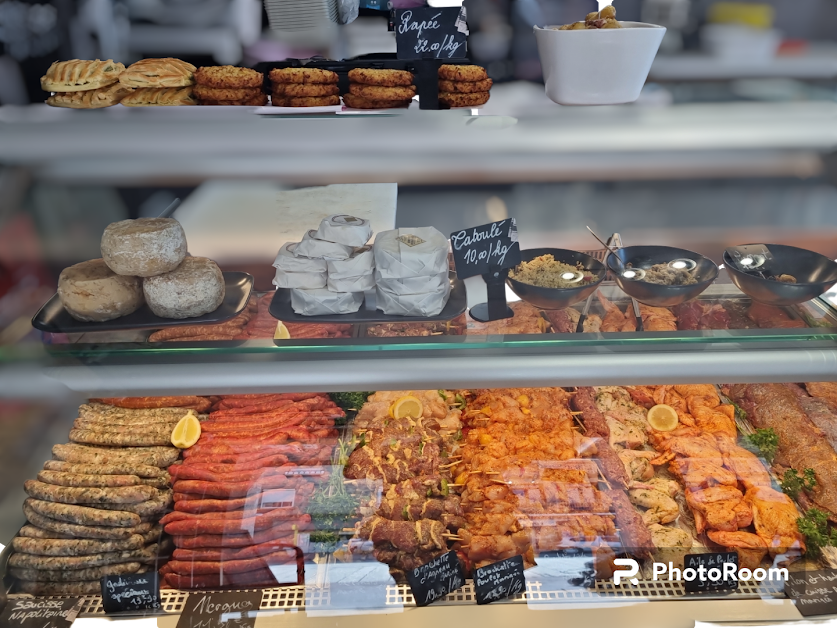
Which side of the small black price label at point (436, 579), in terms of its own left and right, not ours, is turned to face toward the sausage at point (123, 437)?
right

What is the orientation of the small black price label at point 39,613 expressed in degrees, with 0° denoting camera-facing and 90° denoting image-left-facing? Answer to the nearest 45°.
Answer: approximately 0°

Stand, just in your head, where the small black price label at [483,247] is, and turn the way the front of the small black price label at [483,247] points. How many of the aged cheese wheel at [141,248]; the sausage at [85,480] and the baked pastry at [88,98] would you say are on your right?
3
